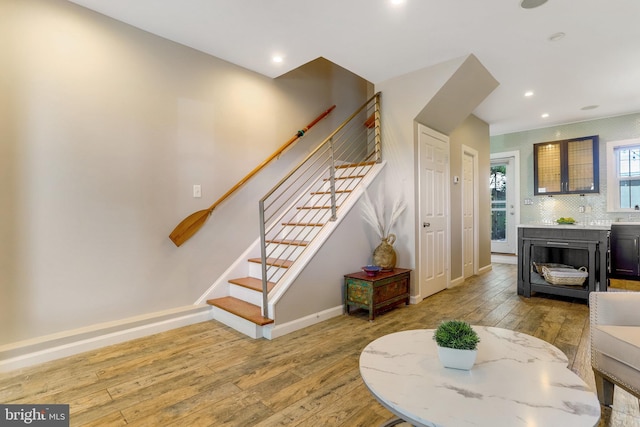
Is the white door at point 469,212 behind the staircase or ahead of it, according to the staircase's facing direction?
behind

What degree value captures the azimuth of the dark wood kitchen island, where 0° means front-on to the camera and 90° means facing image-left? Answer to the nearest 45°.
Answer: approximately 0°

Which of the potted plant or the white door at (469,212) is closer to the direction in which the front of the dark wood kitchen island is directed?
the potted plant

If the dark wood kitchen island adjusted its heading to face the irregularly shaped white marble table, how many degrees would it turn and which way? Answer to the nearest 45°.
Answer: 0° — it already faces it

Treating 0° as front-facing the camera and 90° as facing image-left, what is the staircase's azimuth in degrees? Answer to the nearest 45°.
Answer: approximately 45°

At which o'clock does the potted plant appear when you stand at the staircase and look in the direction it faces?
The potted plant is roughly at 10 o'clock from the staircase.

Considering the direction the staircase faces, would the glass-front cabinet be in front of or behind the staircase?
behind

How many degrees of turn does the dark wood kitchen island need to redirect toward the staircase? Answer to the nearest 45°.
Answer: approximately 45° to its right
